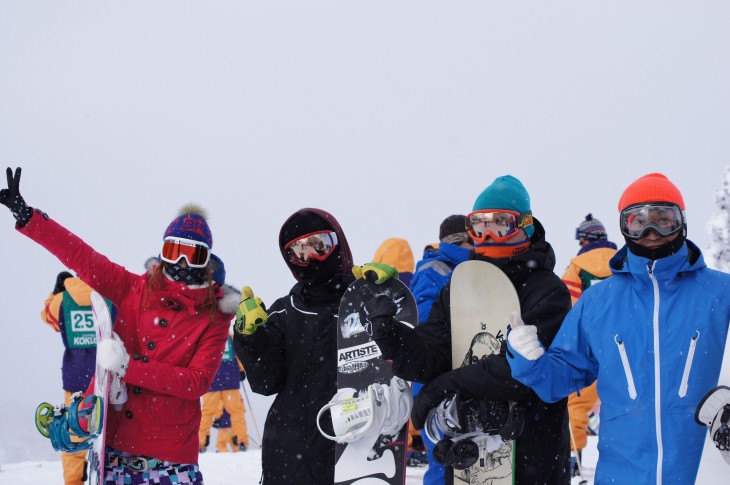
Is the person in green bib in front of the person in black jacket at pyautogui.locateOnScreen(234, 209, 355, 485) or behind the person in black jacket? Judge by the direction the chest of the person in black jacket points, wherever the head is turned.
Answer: behind

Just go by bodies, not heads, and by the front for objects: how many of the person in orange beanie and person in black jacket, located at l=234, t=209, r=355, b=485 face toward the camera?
2

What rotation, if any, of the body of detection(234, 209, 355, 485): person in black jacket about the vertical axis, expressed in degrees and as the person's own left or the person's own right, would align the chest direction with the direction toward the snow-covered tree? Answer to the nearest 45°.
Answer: approximately 135° to the person's own left

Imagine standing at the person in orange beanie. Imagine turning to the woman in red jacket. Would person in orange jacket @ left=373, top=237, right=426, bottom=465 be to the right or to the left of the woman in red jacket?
right

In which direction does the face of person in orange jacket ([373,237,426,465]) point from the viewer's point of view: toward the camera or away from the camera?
away from the camera

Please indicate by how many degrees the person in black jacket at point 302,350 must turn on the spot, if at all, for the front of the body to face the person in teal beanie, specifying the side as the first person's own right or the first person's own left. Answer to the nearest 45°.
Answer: approximately 45° to the first person's own left

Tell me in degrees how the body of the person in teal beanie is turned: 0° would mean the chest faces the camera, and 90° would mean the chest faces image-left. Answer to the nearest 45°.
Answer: approximately 45°

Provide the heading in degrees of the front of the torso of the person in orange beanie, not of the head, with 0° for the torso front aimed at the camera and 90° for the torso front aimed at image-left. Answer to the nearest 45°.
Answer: approximately 0°
